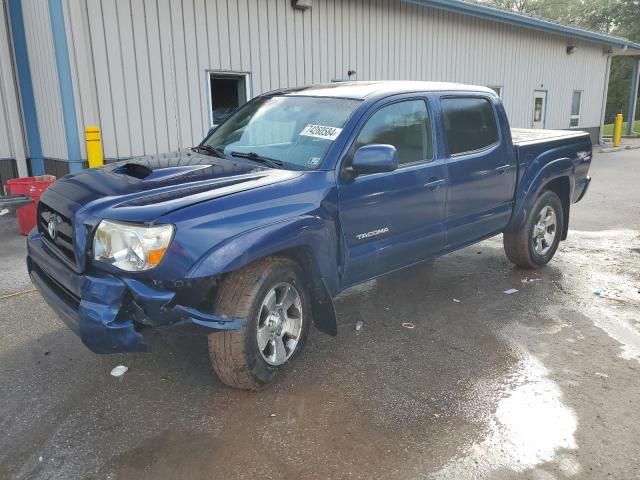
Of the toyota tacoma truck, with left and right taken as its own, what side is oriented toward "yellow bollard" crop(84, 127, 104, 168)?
right

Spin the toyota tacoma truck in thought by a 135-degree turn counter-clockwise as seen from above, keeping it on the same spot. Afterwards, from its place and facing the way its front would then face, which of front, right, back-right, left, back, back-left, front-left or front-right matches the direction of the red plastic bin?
back-left

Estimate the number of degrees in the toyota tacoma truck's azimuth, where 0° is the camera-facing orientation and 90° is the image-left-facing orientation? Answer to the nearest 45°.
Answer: approximately 45°

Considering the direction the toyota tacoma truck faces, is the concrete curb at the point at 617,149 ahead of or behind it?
behind
